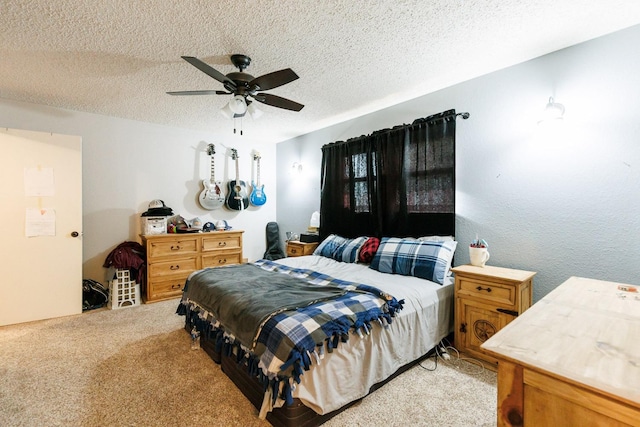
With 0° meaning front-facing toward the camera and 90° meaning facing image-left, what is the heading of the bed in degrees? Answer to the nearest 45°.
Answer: approximately 45°

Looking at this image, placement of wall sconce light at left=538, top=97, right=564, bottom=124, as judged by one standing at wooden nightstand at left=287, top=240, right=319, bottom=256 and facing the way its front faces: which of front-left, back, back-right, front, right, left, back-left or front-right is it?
left

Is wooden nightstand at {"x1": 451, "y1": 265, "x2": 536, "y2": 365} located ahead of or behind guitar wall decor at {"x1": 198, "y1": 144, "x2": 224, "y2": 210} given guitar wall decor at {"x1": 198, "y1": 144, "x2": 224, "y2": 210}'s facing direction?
ahead

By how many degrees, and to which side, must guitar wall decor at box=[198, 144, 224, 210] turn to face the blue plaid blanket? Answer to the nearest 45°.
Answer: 0° — it already faces it

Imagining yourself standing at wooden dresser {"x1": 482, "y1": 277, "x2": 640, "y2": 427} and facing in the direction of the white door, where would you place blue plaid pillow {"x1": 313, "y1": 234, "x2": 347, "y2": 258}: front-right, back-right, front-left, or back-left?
front-right

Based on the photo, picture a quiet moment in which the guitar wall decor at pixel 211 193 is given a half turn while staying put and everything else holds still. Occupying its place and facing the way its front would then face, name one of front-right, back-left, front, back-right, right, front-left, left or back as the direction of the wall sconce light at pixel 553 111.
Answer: back-right

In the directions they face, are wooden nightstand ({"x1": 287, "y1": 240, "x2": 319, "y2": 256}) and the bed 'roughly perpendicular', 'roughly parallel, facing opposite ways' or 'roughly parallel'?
roughly parallel

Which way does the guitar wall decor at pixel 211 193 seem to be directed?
toward the camera

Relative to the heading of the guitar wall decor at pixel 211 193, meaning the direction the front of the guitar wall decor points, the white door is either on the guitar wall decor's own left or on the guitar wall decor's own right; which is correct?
on the guitar wall decor's own right

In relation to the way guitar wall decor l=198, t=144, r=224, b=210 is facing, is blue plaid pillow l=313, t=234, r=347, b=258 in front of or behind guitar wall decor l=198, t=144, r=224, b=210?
in front

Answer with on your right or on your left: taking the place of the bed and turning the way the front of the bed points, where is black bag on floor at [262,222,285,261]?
on your right

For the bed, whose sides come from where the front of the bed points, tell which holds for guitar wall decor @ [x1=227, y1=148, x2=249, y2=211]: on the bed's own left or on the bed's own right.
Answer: on the bed's own right

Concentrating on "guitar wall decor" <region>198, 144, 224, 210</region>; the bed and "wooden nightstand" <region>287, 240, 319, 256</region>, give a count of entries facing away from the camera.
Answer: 0
